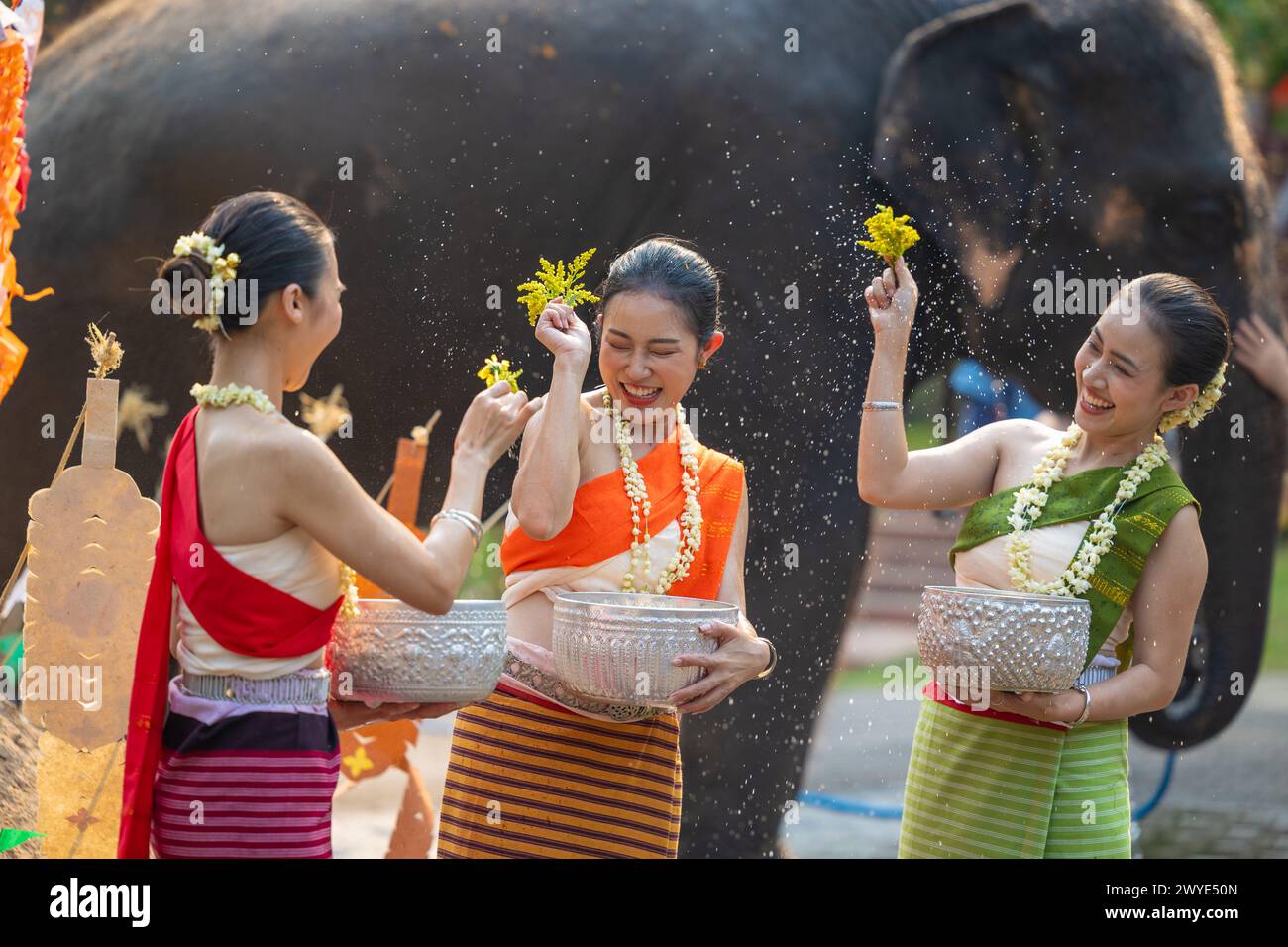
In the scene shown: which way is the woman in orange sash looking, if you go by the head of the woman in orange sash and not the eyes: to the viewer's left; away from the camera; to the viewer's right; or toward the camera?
toward the camera

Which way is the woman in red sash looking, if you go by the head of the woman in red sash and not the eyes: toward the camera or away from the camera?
away from the camera

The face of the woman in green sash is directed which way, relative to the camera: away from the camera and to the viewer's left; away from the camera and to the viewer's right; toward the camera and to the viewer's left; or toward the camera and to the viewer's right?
toward the camera and to the viewer's left

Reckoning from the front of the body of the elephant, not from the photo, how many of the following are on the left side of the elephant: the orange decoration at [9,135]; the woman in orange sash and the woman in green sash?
0

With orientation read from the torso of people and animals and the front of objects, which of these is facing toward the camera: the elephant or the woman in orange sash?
the woman in orange sash

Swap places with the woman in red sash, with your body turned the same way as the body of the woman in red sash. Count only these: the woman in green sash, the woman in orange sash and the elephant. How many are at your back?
0

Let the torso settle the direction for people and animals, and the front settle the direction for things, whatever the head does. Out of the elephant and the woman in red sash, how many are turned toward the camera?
0

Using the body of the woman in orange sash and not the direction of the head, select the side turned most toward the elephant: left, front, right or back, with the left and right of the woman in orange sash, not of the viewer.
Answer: back

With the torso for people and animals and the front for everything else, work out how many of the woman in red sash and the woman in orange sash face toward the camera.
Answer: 1

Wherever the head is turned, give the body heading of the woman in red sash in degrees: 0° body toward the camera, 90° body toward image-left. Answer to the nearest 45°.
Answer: approximately 225°

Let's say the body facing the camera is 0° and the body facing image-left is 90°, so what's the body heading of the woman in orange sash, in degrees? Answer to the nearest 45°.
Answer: approximately 0°

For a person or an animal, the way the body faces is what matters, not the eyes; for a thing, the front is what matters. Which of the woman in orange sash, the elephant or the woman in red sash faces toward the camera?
the woman in orange sash

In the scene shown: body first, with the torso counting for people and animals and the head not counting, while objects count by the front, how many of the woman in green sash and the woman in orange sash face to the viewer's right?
0

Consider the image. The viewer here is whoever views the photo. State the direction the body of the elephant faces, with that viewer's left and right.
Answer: facing to the right of the viewer

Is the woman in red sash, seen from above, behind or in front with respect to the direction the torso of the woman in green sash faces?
in front

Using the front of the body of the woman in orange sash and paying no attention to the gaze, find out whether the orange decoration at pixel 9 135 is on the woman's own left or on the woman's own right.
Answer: on the woman's own right

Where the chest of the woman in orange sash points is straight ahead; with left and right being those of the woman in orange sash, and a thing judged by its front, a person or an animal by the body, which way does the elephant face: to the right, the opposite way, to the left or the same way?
to the left
